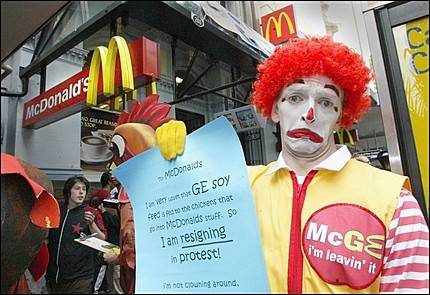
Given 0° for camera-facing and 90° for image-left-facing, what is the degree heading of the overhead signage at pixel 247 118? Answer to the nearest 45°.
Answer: approximately 45°

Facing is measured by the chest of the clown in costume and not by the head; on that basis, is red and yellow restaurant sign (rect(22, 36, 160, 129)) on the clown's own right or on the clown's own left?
on the clown's own right

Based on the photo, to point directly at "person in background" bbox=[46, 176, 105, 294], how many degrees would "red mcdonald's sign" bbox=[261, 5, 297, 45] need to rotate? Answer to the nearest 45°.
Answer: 0° — it already faces them
